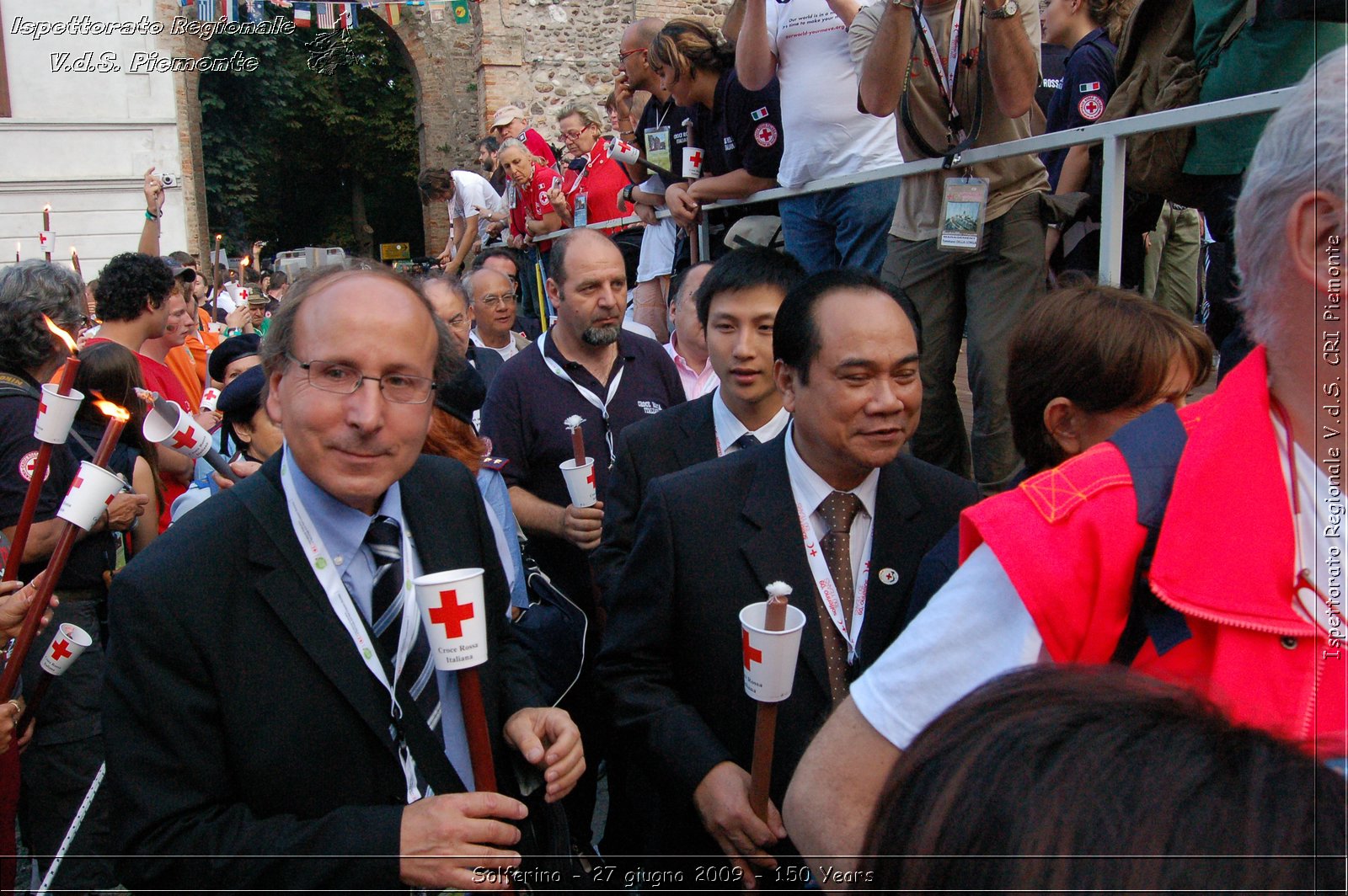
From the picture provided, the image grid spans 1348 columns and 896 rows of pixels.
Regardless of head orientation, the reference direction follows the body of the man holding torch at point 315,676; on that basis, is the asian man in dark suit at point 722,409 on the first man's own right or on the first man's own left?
on the first man's own left

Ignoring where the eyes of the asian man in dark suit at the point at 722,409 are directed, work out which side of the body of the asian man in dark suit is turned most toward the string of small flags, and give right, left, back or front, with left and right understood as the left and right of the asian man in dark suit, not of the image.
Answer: back

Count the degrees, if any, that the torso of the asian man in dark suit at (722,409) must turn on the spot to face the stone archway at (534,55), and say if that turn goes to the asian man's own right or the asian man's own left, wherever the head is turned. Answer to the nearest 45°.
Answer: approximately 180°

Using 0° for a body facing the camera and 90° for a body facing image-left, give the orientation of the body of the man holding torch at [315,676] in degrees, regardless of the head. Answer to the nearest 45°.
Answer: approximately 315°
